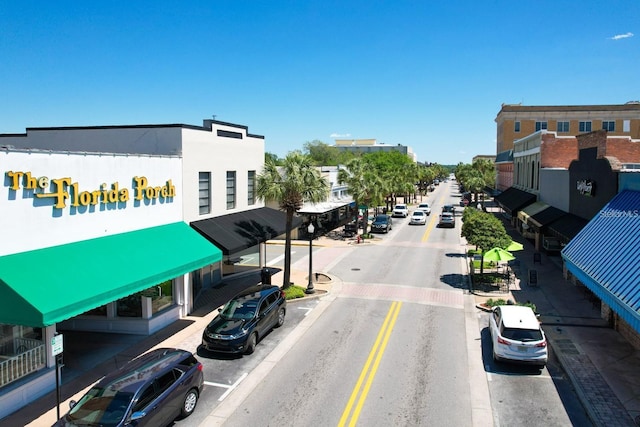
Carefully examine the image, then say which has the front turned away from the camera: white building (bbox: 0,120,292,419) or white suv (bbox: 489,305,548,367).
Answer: the white suv

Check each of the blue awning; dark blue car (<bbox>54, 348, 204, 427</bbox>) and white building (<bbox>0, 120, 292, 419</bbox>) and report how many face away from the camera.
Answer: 0

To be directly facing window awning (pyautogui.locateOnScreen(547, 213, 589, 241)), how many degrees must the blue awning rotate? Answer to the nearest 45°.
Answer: approximately 135° to its right

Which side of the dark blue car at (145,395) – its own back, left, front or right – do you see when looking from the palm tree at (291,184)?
back

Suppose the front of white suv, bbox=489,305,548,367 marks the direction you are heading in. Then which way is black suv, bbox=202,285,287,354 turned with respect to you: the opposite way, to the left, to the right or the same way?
the opposite way

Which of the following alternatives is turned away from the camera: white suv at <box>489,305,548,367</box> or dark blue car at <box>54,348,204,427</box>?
the white suv

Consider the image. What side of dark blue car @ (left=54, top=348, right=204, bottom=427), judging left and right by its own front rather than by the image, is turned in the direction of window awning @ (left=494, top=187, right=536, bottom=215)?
back

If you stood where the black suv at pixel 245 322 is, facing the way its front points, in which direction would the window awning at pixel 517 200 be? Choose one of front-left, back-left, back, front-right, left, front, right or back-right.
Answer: back

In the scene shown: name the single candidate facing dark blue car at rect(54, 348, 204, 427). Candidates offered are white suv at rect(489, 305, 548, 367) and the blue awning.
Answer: the blue awning

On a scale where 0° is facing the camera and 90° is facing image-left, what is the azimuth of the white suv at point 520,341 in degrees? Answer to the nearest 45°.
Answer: approximately 180°

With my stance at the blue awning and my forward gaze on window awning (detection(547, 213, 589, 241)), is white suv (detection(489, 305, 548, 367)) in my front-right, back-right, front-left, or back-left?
back-left

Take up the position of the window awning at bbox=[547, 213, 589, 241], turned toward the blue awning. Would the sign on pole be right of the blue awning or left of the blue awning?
right

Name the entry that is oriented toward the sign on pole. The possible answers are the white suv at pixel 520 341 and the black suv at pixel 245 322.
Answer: the black suv

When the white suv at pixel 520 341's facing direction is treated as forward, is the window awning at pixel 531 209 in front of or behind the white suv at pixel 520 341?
in front
